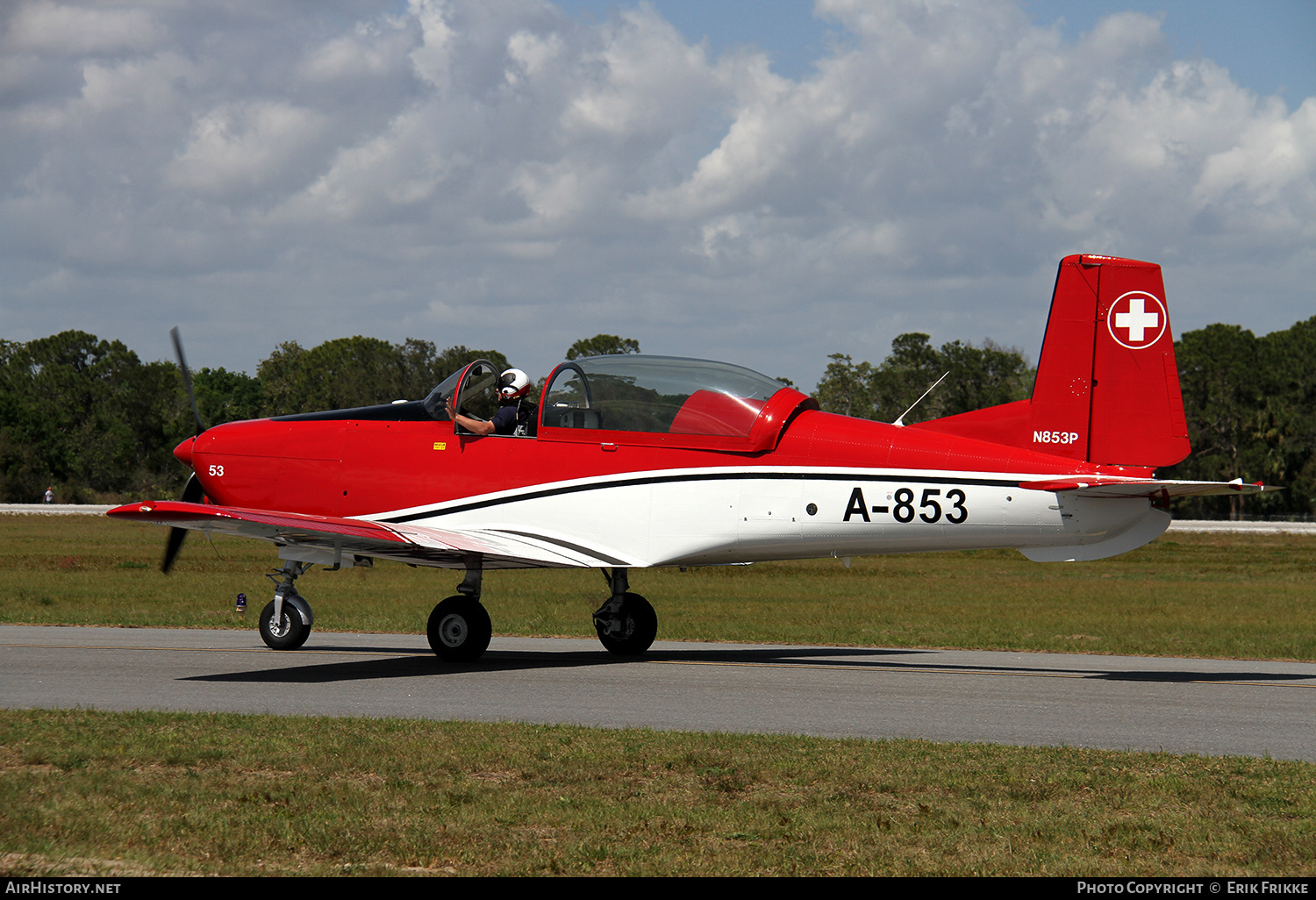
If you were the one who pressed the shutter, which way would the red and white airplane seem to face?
facing away from the viewer and to the left of the viewer

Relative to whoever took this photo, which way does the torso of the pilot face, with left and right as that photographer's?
facing to the left of the viewer
